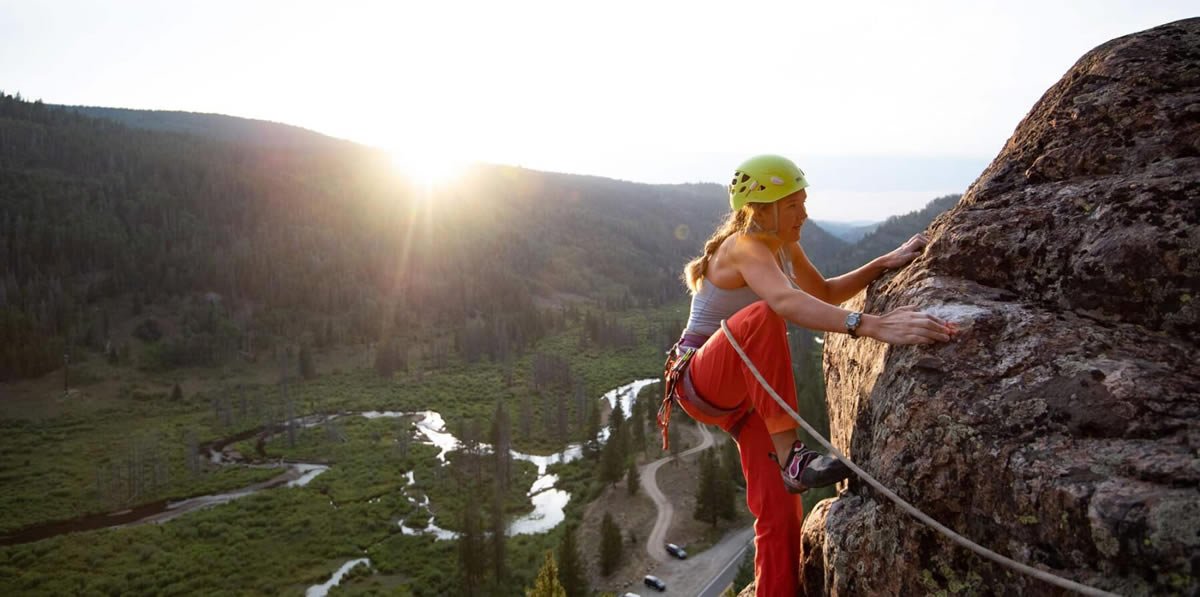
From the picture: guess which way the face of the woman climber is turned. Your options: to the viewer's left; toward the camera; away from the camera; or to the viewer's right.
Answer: to the viewer's right

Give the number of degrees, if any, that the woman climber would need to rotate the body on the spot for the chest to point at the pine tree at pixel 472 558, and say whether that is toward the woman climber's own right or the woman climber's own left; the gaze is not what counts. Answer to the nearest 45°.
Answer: approximately 135° to the woman climber's own left

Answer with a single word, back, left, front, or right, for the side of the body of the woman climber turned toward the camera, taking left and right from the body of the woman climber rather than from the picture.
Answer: right

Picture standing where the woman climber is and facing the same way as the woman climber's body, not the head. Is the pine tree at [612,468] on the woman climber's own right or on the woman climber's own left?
on the woman climber's own left

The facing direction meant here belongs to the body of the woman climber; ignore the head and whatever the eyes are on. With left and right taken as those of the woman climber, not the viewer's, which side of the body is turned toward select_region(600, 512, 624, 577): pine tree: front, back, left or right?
left

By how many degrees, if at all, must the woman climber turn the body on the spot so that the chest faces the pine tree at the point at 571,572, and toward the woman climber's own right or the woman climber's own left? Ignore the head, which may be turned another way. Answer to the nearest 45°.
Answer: approximately 90° to the woman climber's own left

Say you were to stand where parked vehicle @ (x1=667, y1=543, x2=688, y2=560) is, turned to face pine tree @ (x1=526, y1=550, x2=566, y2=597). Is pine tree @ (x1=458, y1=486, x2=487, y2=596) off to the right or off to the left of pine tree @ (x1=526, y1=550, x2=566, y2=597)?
right

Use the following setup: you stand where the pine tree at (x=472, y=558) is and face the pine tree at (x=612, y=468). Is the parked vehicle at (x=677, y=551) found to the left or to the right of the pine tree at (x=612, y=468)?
right
